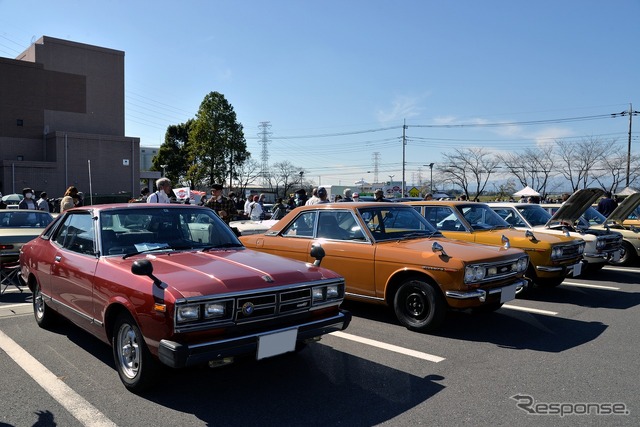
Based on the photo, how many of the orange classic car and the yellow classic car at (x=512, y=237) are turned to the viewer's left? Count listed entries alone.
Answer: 0

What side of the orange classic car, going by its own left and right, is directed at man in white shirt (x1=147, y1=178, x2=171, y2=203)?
back

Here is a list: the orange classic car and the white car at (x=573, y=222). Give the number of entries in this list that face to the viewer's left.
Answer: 0

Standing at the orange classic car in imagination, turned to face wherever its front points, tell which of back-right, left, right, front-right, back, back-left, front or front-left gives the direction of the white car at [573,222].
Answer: left

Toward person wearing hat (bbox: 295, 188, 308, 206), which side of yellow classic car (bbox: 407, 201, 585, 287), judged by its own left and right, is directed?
back

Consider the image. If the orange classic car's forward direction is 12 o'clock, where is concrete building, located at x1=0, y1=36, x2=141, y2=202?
The concrete building is roughly at 6 o'clock from the orange classic car.

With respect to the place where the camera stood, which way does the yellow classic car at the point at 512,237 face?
facing the viewer and to the right of the viewer

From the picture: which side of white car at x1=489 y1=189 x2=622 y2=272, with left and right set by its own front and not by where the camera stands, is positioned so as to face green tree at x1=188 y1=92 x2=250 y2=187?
back

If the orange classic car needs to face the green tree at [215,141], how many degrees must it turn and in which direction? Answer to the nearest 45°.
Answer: approximately 180°

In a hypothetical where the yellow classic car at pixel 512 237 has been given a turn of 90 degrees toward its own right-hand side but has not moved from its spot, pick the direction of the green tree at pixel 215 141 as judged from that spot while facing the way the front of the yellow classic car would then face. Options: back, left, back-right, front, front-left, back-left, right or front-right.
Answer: right

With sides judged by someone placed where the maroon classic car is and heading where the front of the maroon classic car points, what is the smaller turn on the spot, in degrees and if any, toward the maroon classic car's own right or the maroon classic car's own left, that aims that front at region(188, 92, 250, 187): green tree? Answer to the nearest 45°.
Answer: approximately 135° to the maroon classic car's own left

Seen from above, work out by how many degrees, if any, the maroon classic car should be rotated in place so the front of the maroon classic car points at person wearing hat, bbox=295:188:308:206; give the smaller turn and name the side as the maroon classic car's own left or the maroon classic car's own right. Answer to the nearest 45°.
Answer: approximately 135° to the maroon classic car's own left

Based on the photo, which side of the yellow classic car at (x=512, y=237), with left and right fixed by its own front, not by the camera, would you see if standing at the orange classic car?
right

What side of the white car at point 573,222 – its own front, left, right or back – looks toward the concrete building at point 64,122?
back
